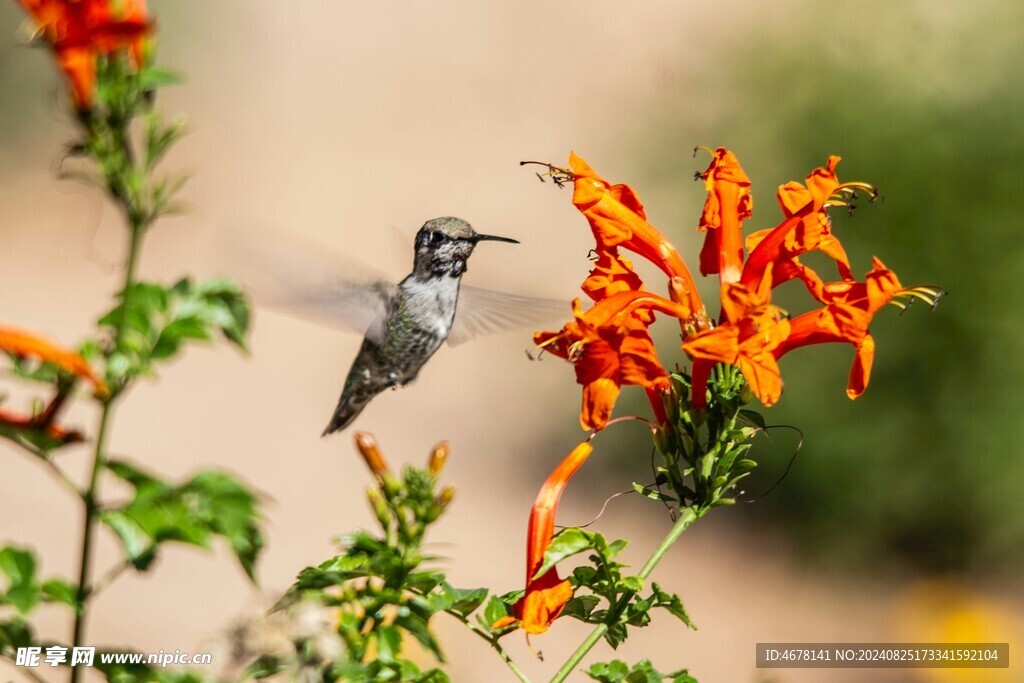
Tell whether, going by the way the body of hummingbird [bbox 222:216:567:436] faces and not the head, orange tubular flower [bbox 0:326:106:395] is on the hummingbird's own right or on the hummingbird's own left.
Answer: on the hummingbird's own right

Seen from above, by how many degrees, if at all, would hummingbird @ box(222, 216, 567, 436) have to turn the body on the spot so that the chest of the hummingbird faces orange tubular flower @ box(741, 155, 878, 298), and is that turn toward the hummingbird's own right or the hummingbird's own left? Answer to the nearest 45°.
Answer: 0° — it already faces it

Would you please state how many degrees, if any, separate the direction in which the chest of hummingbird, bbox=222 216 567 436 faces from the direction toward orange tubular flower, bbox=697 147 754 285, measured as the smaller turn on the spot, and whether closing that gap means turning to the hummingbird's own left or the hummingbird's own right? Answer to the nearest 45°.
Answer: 0° — it already faces it

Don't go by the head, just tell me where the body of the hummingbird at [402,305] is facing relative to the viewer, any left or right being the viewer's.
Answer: facing the viewer and to the right of the viewer

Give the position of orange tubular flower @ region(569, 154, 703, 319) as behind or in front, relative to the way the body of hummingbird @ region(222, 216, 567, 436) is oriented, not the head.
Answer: in front

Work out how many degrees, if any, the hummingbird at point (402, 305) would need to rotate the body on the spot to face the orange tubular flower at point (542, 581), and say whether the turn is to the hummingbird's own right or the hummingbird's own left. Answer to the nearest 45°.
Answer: approximately 45° to the hummingbird's own left
